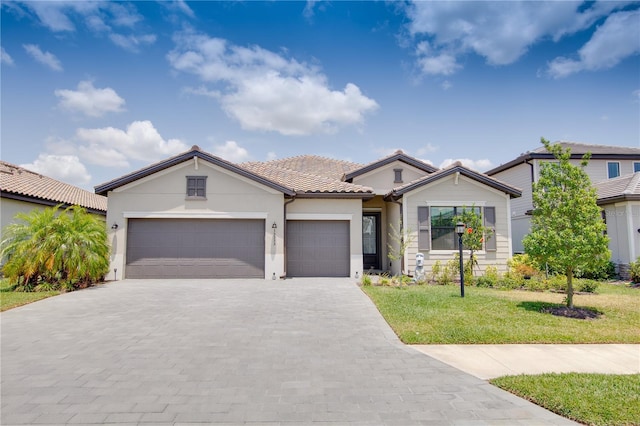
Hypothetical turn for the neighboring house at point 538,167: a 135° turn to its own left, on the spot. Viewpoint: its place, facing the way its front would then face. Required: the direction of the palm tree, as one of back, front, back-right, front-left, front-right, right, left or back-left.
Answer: back

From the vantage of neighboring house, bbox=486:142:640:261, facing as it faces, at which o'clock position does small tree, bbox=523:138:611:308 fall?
The small tree is roughly at 12 o'clock from the neighboring house.

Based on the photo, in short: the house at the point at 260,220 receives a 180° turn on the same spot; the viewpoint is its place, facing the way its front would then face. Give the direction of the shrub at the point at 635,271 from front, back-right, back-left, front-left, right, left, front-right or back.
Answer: right

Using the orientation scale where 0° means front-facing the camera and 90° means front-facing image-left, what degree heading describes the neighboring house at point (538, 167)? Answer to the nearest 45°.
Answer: approximately 0°

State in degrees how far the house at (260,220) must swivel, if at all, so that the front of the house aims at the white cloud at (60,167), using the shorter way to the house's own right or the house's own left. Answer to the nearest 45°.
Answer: approximately 135° to the house's own right

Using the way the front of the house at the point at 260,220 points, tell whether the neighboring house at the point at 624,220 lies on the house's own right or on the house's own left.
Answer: on the house's own left

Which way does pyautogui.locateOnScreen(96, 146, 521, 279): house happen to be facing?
toward the camera

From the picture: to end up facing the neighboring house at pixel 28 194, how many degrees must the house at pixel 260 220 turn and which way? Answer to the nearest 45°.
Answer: approximately 90° to its right

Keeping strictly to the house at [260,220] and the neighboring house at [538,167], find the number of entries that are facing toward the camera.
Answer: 2

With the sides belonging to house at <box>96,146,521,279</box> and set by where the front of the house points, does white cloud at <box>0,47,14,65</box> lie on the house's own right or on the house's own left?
on the house's own right

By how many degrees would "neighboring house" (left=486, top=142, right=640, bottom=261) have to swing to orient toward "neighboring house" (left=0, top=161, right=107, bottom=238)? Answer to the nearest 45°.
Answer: approximately 45° to its right
